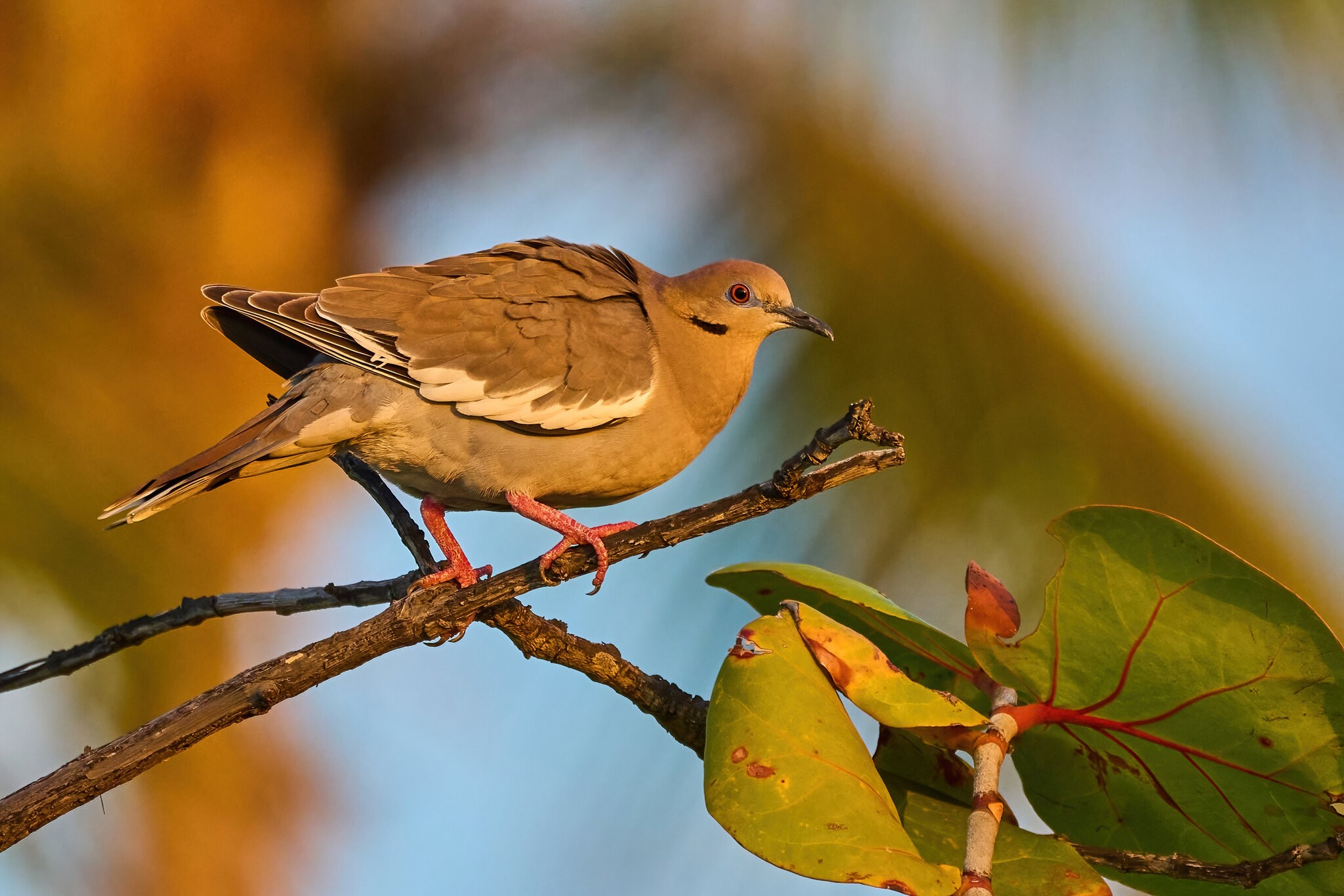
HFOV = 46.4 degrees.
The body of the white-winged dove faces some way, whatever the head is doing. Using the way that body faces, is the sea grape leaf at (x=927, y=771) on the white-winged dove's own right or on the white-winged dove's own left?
on the white-winged dove's own right

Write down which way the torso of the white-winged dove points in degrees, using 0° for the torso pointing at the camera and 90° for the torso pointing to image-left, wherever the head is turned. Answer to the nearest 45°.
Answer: approximately 270°
